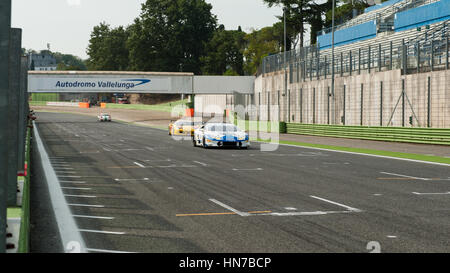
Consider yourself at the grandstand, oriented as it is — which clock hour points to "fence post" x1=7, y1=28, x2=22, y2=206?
The fence post is roughly at 11 o'clock from the grandstand.

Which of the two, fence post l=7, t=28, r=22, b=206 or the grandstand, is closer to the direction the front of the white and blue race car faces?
the fence post

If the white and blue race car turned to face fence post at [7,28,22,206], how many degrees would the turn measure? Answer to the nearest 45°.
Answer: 0° — it already faces it

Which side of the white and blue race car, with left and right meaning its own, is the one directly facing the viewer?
front

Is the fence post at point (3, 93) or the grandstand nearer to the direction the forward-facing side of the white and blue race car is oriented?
the fence post

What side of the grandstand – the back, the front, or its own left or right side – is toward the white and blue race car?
front

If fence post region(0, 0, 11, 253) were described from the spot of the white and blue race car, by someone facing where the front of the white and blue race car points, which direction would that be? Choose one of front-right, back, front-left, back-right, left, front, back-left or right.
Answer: front

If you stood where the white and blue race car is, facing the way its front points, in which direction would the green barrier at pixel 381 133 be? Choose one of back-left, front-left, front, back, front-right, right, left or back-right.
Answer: back-left

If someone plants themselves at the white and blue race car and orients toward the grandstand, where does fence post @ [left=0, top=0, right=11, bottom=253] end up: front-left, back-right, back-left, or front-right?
back-right

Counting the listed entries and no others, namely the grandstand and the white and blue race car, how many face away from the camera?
0
